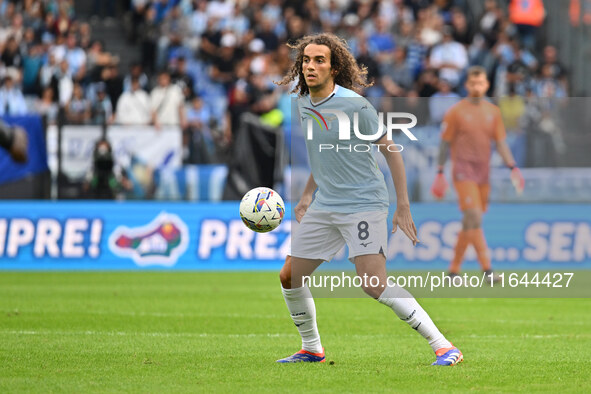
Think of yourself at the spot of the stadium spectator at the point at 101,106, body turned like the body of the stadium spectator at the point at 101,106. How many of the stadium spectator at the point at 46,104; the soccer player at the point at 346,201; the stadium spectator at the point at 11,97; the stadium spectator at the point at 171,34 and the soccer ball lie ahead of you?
2

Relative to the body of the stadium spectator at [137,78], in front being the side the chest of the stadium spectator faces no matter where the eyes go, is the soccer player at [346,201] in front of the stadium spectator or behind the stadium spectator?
in front

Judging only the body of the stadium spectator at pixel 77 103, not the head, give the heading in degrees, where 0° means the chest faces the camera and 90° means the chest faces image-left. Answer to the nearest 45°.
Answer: approximately 0°

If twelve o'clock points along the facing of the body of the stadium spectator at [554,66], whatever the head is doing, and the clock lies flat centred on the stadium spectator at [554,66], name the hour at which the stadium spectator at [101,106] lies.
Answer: the stadium spectator at [101,106] is roughly at 2 o'clock from the stadium spectator at [554,66].

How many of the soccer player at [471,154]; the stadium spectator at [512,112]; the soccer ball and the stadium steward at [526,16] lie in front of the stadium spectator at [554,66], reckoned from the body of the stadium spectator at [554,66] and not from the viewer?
3

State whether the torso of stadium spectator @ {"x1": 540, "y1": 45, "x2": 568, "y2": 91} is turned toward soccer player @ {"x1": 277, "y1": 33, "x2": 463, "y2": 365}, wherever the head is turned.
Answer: yes

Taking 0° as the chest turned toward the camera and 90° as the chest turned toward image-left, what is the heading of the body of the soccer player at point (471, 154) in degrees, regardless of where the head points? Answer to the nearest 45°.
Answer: approximately 0°

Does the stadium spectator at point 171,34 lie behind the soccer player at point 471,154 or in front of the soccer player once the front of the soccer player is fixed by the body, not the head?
behind

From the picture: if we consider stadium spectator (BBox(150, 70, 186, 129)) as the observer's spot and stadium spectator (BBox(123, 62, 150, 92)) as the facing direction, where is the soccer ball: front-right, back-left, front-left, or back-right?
back-left
